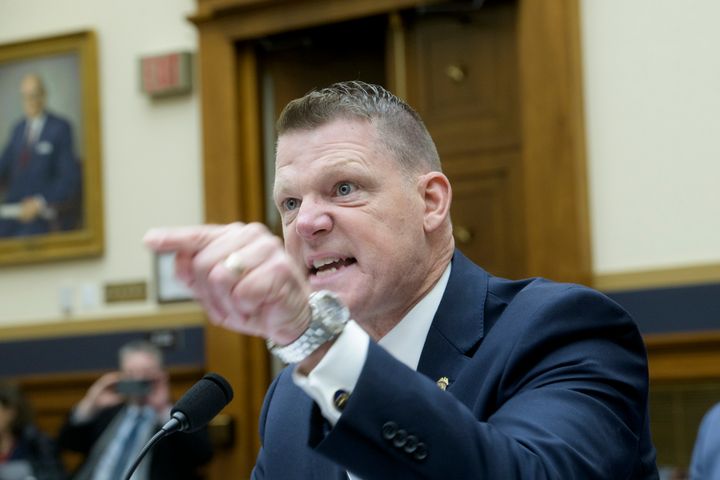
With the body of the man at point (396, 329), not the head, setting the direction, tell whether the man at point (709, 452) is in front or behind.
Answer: behind

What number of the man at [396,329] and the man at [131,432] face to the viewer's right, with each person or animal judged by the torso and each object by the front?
0

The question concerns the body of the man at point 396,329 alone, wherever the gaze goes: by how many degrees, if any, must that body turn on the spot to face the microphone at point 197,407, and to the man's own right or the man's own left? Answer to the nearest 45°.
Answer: approximately 45° to the man's own right

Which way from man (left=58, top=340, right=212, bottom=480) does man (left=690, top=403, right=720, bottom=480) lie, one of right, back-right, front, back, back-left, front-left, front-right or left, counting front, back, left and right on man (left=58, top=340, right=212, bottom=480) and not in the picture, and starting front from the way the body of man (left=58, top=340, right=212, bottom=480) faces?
front-left

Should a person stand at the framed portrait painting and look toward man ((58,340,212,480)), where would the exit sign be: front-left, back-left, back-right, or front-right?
front-left

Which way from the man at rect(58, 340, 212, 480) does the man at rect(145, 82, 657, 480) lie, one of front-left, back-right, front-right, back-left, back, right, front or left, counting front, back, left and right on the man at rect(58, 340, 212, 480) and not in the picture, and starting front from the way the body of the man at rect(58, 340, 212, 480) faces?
front

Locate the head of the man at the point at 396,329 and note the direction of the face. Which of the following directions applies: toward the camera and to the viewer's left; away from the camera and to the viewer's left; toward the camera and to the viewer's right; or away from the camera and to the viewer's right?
toward the camera and to the viewer's left

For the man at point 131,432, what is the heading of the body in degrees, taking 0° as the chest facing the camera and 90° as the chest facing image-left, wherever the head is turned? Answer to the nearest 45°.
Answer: approximately 0°

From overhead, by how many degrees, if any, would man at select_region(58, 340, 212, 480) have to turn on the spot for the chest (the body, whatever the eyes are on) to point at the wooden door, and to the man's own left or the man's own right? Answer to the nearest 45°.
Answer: approximately 90° to the man's own left

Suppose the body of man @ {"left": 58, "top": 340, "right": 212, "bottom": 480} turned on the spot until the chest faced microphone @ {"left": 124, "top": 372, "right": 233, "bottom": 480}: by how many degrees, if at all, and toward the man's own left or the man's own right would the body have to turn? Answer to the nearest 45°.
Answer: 0° — they already face it
